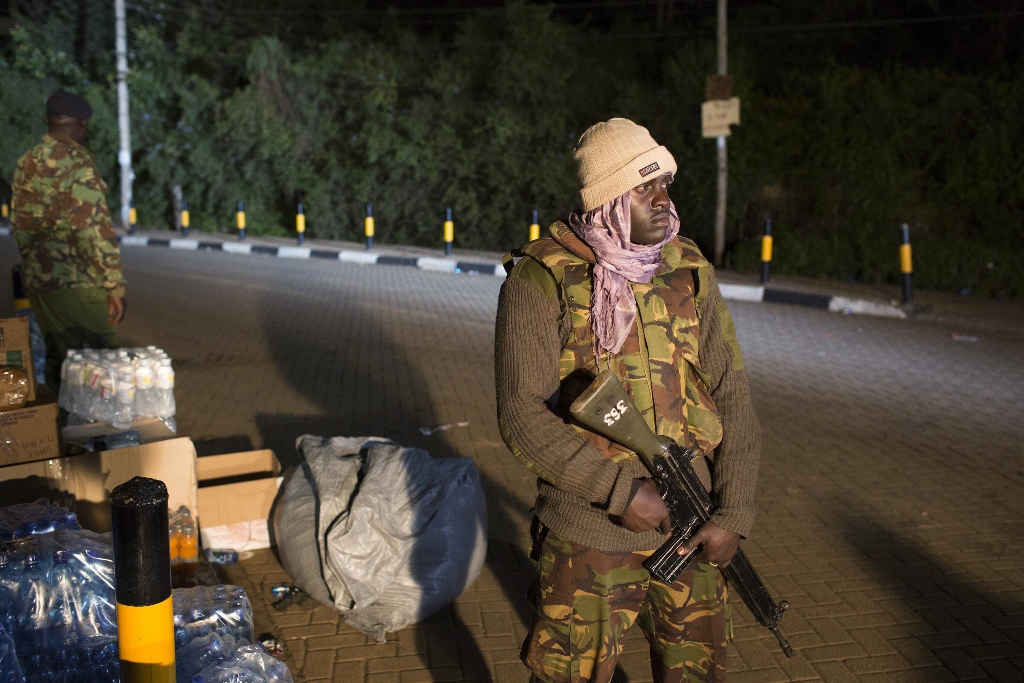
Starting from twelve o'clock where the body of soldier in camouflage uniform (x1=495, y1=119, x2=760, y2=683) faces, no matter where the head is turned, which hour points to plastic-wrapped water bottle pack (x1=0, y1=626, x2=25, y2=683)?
The plastic-wrapped water bottle pack is roughly at 4 o'clock from the soldier in camouflage uniform.

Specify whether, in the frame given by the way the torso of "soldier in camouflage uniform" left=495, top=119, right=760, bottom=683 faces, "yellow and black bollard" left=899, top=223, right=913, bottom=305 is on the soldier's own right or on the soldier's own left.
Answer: on the soldier's own left

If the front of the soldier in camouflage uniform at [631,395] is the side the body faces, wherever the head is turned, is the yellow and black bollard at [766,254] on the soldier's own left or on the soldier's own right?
on the soldier's own left

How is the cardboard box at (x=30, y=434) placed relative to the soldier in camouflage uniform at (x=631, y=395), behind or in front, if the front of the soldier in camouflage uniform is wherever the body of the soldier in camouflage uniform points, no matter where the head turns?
behind

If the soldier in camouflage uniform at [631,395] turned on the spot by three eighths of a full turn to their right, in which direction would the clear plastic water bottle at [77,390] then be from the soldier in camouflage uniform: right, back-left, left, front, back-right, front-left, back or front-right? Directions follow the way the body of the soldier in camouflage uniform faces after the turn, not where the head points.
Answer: front-right

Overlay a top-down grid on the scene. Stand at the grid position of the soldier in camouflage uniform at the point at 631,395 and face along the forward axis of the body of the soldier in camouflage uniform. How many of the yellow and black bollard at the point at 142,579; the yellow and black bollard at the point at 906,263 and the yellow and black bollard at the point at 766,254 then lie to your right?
1

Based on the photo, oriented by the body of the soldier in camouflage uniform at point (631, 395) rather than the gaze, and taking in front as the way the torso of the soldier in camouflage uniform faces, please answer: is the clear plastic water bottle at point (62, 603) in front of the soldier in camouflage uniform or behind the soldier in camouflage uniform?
behind

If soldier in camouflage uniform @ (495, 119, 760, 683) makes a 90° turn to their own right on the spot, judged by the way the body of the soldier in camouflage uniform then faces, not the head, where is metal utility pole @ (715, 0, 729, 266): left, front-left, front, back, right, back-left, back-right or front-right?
back-right

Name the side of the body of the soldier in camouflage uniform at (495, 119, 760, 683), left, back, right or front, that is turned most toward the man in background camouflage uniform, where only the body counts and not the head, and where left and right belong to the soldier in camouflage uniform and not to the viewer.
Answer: back

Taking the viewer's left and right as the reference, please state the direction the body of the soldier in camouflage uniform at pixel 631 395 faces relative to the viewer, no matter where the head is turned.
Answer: facing the viewer and to the right of the viewer

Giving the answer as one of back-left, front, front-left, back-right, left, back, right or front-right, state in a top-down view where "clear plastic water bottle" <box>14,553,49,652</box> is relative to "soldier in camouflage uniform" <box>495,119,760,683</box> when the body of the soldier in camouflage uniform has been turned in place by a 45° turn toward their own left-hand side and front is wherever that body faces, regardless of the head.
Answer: back

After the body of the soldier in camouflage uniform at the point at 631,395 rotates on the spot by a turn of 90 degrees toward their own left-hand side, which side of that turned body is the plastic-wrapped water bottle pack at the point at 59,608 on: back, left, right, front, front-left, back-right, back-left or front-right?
back-left
